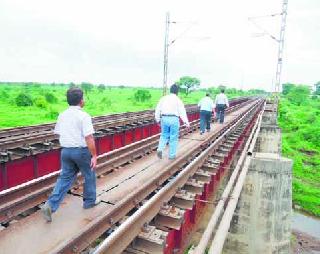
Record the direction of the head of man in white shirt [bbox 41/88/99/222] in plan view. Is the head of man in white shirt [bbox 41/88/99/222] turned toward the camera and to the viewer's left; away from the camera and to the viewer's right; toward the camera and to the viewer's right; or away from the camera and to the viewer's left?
away from the camera and to the viewer's right

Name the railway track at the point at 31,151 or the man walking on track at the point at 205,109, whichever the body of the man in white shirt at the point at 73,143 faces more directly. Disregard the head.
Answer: the man walking on track

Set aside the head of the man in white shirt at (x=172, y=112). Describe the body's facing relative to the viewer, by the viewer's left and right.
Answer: facing away from the viewer and to the right of the viewer

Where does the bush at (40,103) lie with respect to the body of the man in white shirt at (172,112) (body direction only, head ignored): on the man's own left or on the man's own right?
on the man's own left

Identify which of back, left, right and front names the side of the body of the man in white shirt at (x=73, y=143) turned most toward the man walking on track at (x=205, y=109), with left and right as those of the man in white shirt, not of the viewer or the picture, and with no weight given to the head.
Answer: front

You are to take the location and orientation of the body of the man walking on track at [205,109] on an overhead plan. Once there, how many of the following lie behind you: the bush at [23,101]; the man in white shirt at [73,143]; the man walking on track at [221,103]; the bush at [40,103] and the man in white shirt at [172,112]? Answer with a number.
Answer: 2

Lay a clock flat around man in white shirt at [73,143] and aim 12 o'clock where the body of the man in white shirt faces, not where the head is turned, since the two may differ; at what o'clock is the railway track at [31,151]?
The railway track is roughly at 10 o'clock from the man in white shirt.

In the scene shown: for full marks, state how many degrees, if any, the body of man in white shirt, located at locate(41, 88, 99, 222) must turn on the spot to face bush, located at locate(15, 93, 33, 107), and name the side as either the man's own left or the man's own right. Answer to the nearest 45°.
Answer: approximately 45° to the man's own left

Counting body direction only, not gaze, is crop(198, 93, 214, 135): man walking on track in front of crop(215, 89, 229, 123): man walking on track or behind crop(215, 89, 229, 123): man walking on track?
behind

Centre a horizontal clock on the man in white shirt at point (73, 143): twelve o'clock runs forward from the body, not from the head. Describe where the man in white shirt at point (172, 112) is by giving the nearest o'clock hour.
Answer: the man in white shirt at point (172, 112) is roughly at 12 o'clock from the man in white shirt at point (73, 143).

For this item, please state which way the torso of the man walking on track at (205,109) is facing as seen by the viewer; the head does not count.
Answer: away from the camera

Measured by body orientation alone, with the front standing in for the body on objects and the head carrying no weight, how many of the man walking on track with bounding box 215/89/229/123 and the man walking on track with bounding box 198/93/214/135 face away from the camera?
2

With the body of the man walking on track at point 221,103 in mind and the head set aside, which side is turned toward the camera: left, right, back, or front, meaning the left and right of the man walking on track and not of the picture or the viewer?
back

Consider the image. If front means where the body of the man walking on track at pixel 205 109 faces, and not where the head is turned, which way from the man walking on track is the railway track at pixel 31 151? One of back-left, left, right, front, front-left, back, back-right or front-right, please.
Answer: back-left

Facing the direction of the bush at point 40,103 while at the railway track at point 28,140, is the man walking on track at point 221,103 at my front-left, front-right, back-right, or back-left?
front-right

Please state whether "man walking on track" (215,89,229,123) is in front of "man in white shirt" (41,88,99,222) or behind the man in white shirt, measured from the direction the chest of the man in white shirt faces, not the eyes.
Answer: in front

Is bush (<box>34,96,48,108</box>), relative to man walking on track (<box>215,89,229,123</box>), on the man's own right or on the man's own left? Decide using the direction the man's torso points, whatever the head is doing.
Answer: on the man's own left

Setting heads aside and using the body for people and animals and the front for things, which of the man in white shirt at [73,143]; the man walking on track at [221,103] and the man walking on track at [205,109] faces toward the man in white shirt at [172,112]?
the man in white shirt at [73,143]

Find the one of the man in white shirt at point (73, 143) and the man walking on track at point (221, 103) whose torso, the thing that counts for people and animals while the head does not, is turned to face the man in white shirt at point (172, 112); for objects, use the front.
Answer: the man in white shirt at point (73, 143)

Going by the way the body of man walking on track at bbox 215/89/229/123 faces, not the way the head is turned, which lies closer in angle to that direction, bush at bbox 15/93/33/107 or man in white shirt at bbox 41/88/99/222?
the bush

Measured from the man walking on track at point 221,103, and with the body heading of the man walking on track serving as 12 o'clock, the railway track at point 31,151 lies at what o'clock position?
The railway track is roughly at 7 o'clock from the man walking on track.
